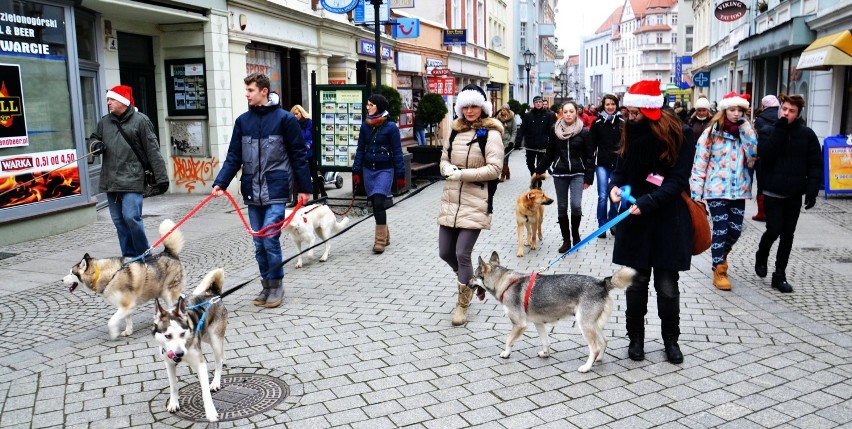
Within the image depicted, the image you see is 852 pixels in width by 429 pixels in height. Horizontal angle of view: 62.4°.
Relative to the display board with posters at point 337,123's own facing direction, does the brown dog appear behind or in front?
in front

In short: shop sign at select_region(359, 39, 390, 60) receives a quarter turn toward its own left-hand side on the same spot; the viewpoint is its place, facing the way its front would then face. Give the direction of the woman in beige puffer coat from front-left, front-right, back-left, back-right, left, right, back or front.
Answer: back-right

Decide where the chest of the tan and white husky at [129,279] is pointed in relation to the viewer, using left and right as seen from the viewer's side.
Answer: facing to the left of the viewer

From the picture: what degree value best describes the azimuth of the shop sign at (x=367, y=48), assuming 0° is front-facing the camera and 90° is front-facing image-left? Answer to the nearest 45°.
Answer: approximately 315°

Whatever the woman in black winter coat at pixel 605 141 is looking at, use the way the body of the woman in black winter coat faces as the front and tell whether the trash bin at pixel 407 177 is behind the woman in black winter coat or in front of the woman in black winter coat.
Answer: behind

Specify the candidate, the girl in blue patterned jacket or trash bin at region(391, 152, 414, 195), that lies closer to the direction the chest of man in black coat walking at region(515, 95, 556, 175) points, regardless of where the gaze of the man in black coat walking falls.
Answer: the girl in blue patterned jacket

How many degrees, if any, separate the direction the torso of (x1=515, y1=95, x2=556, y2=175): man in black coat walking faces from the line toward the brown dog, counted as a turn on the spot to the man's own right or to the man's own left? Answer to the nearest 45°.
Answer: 0° — they already face it
